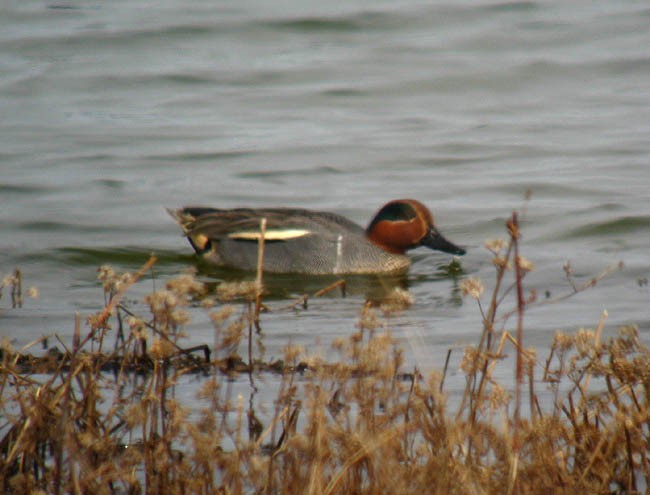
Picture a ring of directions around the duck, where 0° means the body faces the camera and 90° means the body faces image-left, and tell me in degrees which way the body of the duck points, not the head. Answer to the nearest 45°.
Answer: approximately 270°
